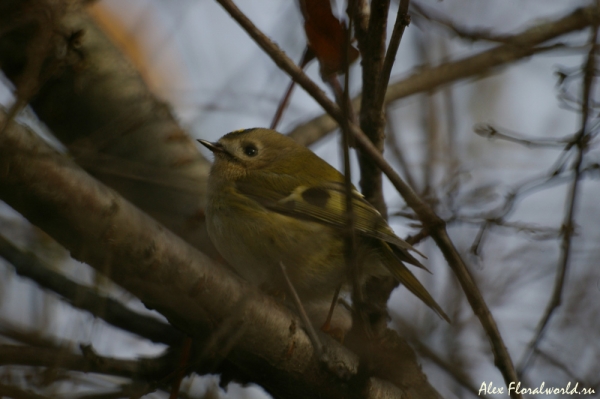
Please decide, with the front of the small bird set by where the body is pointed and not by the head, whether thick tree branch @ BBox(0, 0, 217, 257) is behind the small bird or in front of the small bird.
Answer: in front

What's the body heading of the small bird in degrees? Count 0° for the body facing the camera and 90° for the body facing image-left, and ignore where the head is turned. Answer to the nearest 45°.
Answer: approximately 90°

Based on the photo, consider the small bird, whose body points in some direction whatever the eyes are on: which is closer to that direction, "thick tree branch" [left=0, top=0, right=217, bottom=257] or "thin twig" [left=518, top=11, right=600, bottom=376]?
the thick tree branch

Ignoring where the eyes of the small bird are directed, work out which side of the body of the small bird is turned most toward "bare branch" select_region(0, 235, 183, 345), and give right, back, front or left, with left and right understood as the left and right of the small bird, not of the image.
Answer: front

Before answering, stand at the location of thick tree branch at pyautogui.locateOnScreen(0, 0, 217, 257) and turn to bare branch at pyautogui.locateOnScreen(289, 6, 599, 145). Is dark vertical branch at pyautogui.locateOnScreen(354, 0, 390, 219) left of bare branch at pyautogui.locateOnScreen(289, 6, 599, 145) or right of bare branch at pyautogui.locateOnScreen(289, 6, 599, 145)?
right

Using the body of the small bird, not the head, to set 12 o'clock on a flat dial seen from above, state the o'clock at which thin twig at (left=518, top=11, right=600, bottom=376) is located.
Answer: The thin twig is roughly at 7 o'clock from the small bird.
